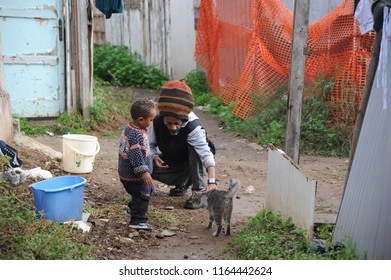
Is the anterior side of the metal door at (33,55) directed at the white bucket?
yes

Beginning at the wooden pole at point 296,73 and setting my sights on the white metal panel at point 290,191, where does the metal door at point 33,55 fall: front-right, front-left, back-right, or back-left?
back-right

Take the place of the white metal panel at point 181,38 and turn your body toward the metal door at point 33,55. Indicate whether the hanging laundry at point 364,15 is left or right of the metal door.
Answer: left

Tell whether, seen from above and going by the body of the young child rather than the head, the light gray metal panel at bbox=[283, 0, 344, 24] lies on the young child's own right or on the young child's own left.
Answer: on the young child's own left

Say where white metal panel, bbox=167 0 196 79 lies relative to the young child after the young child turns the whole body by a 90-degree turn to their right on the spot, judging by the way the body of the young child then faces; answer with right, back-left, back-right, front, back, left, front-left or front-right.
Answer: back

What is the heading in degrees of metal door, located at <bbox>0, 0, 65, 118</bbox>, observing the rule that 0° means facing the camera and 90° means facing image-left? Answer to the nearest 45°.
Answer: approximately 0°

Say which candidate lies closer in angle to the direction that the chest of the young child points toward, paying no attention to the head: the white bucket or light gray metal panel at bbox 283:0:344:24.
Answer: the light gray metal panel

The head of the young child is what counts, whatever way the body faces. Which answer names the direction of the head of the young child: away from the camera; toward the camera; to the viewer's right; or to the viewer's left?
to the viewer's right

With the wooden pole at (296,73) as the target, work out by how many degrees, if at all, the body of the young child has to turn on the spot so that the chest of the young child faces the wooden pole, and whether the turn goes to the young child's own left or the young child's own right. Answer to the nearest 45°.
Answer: approximately 45° to the young child's own left

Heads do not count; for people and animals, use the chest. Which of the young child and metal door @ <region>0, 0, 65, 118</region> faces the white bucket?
the metal door

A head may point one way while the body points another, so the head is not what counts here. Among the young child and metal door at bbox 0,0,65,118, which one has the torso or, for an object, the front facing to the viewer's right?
the young child

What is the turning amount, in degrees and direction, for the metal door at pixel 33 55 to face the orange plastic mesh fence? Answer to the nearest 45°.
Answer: approximately 90° to its left

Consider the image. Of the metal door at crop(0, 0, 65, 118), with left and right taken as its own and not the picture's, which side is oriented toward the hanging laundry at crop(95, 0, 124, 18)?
back

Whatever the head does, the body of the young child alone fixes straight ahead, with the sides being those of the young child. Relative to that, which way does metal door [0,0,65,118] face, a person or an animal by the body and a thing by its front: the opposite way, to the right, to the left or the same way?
to the right

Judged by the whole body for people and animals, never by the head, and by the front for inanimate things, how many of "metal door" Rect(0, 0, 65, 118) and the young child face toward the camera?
1

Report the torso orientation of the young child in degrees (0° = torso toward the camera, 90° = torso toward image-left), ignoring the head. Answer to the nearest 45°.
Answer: approximately 270°
